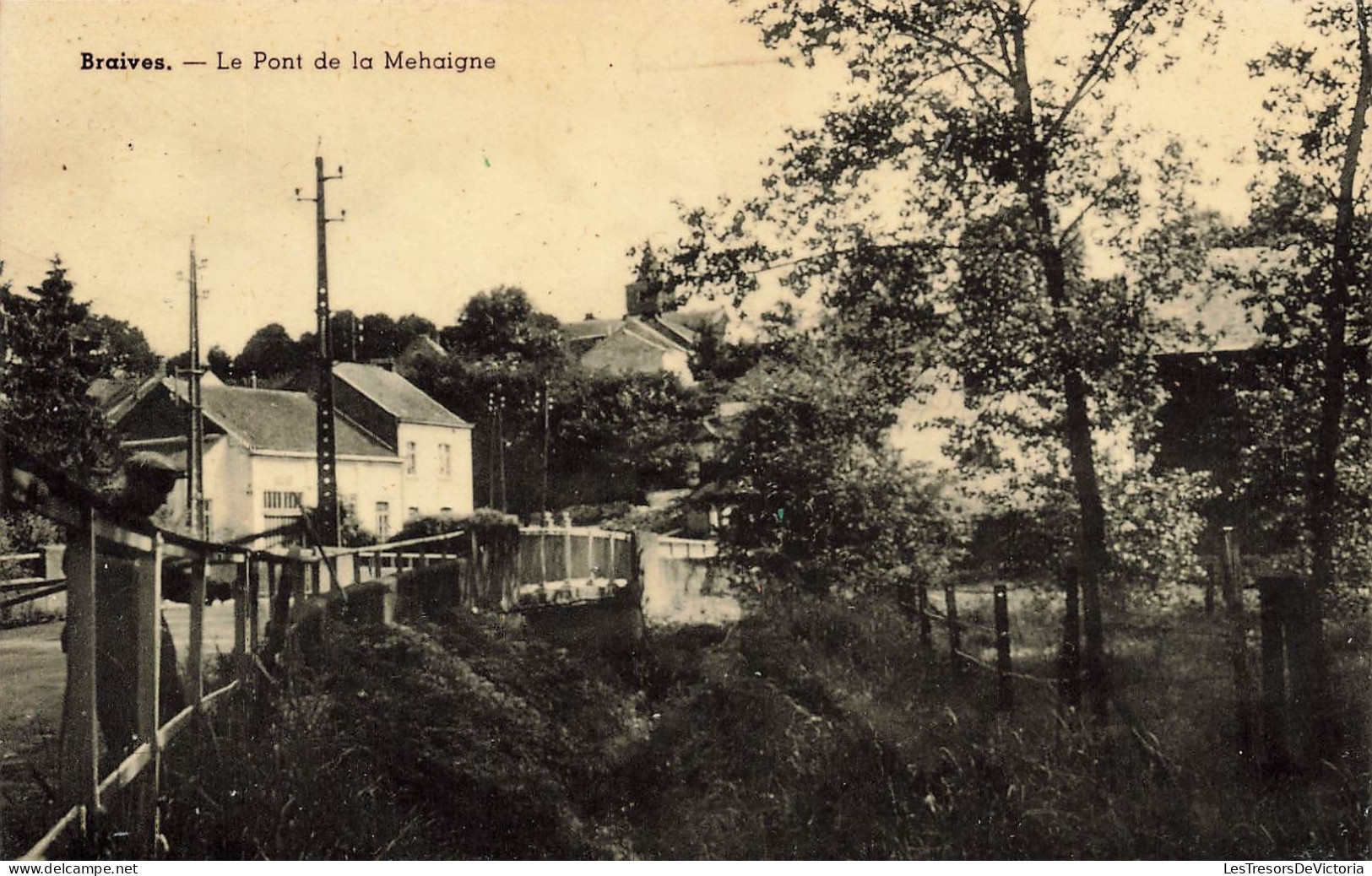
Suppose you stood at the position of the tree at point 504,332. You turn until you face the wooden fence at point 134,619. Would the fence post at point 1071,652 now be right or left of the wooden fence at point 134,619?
left

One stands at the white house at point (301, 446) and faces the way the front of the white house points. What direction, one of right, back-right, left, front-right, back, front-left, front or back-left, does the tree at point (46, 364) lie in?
front-right

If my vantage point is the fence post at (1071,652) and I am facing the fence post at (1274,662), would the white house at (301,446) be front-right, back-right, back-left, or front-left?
back-right

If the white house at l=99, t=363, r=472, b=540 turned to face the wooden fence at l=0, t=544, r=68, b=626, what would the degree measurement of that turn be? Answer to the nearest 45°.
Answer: approximately 45° to its right

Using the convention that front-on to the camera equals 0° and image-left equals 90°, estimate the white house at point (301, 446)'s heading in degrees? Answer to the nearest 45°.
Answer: approximately 315°
